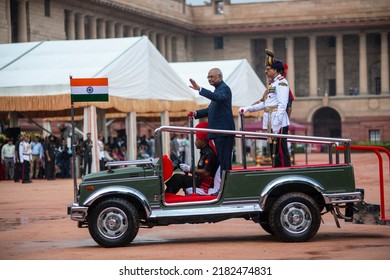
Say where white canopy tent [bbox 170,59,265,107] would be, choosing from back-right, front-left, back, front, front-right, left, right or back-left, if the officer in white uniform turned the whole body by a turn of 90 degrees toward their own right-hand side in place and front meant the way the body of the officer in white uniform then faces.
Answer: front

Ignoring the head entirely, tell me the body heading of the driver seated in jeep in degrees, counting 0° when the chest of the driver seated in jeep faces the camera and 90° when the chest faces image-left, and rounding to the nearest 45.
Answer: approximately 90°

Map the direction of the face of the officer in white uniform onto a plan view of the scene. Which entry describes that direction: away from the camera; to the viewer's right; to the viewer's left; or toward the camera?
to the viewer's left

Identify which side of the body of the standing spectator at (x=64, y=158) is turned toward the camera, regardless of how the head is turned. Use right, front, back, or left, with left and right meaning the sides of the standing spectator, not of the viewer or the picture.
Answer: front

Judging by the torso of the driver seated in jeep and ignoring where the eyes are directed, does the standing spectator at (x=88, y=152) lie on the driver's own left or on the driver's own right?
on the driver's own right

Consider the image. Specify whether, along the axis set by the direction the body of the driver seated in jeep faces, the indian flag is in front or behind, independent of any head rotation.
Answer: in front

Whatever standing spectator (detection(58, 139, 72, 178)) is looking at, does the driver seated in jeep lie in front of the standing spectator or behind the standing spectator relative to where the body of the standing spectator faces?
in front

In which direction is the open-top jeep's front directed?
to the viewer's left

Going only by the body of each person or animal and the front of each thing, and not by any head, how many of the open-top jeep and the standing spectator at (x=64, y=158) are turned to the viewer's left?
1
